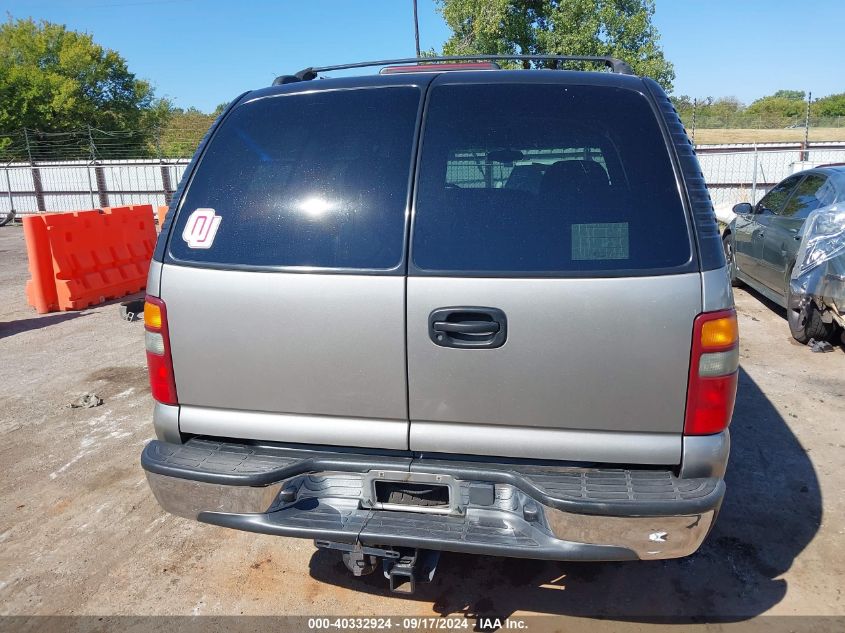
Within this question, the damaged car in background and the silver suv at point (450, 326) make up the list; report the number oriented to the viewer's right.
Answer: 0

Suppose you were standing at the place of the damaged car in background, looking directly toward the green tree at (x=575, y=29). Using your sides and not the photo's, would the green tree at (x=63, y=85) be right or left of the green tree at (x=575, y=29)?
left

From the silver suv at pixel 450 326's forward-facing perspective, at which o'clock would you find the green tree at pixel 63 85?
The green tree is roughly at 11 o'clock from the silver suv.

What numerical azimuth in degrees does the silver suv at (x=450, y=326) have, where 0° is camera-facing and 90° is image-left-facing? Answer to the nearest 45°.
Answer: approximately 180°

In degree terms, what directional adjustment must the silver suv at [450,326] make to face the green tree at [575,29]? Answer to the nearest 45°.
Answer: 0° — it already faces it

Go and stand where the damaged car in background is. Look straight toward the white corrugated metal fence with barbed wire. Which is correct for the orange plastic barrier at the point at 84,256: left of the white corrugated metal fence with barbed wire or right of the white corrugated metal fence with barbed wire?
left

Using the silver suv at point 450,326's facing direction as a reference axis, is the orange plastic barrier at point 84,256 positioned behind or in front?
in front

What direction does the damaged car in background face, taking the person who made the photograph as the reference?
facing away from the viewer and to the left of the viewer

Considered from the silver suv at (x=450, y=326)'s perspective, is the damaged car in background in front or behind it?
in front
